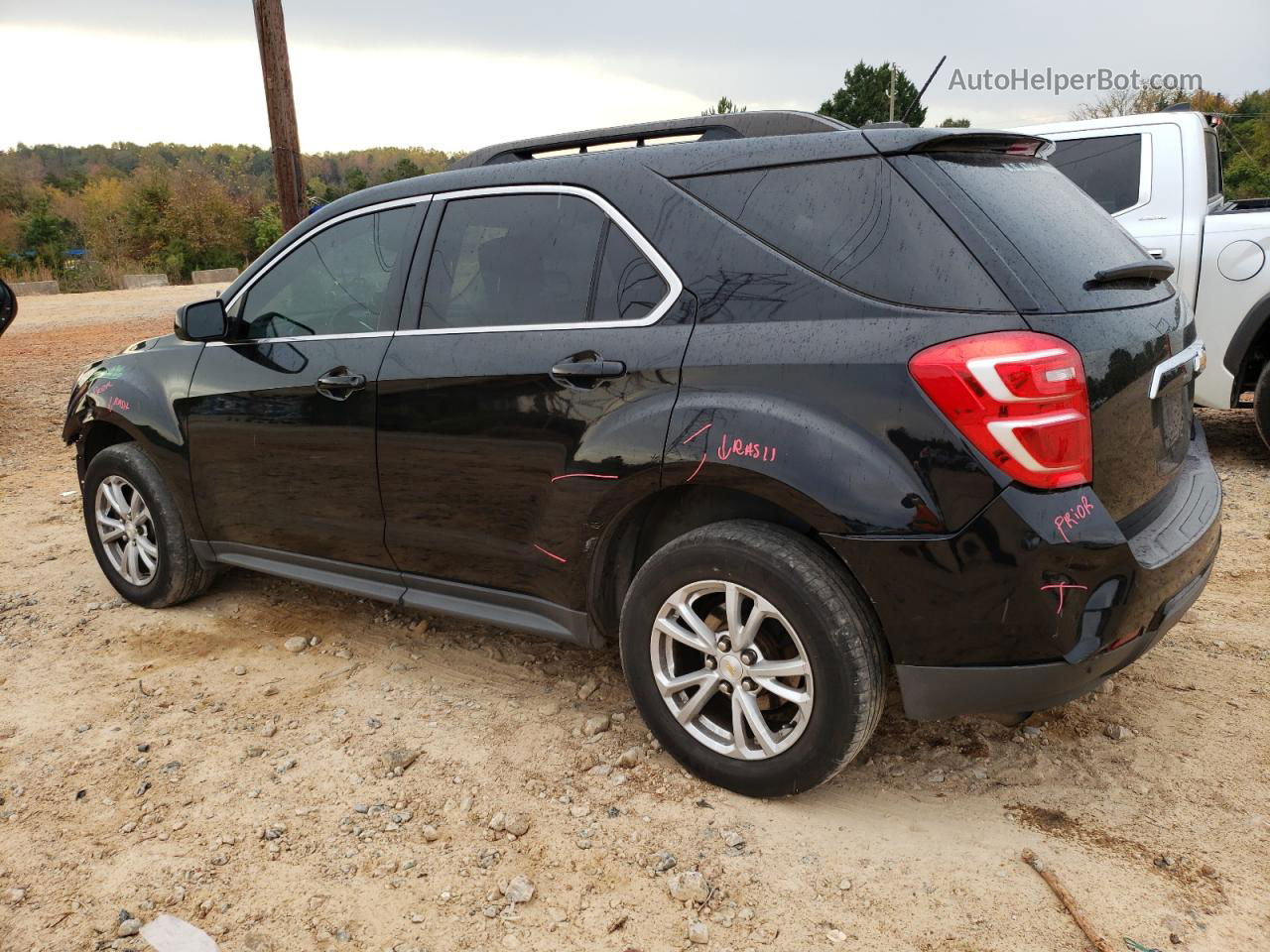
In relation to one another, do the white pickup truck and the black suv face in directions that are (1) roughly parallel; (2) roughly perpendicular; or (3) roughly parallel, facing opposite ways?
roughly parallel

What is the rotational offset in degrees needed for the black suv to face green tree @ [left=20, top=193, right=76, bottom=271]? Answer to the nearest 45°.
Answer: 0° — it already faces it

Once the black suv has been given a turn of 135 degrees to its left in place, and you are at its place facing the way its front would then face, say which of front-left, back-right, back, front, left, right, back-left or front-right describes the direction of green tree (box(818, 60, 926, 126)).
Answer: back

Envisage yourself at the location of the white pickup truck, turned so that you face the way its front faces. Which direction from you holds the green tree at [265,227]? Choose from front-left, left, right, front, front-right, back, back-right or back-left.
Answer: front-right

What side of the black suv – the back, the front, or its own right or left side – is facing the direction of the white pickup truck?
right

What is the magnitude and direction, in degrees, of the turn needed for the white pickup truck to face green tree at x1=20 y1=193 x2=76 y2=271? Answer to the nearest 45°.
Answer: approximately 45° to its right

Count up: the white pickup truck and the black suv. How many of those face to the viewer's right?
0

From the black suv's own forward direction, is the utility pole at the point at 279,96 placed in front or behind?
in front

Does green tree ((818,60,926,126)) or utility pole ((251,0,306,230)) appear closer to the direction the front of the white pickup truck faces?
the utility pole

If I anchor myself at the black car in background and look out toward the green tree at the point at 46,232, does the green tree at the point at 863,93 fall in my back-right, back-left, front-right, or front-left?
front-right

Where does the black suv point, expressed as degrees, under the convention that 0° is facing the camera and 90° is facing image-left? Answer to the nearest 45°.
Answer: approximately 135°

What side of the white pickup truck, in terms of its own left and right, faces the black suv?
left

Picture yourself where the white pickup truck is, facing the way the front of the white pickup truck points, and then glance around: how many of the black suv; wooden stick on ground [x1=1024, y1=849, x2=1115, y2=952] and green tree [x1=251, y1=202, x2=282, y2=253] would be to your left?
2

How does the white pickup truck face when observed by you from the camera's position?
facing to the left of the viewer
